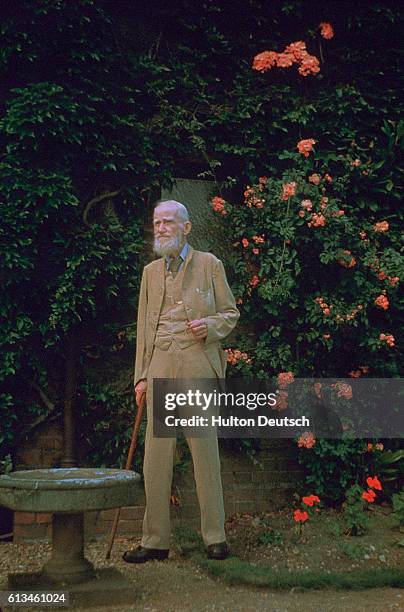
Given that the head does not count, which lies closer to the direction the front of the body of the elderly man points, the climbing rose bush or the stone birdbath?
the stone birdbath

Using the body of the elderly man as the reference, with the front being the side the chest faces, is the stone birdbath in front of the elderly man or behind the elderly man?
in front

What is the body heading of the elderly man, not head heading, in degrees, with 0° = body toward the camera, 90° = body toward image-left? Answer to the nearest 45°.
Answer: approximately 45°

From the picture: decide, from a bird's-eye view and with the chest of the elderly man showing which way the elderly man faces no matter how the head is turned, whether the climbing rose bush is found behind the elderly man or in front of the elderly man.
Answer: behind
